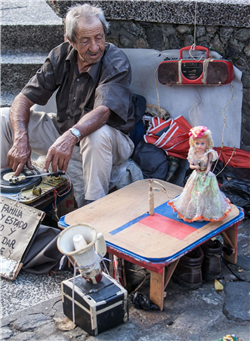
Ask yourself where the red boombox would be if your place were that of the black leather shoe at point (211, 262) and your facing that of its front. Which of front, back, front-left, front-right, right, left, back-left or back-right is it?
back

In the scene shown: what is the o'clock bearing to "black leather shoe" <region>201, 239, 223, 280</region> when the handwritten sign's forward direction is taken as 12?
The black leather shoe is roughly at 10 o'clock from the handwritten sign.

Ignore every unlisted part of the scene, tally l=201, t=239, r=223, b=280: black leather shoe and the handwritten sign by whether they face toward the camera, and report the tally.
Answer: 2

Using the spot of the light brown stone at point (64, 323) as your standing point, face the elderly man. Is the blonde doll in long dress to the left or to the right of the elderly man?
right

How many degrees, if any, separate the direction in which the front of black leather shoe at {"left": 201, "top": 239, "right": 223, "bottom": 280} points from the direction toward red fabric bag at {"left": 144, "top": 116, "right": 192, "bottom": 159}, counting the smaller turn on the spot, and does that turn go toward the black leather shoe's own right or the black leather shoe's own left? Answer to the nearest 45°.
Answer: approximately 180°

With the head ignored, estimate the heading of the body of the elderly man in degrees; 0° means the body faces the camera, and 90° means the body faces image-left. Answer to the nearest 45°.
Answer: approximately 45°
